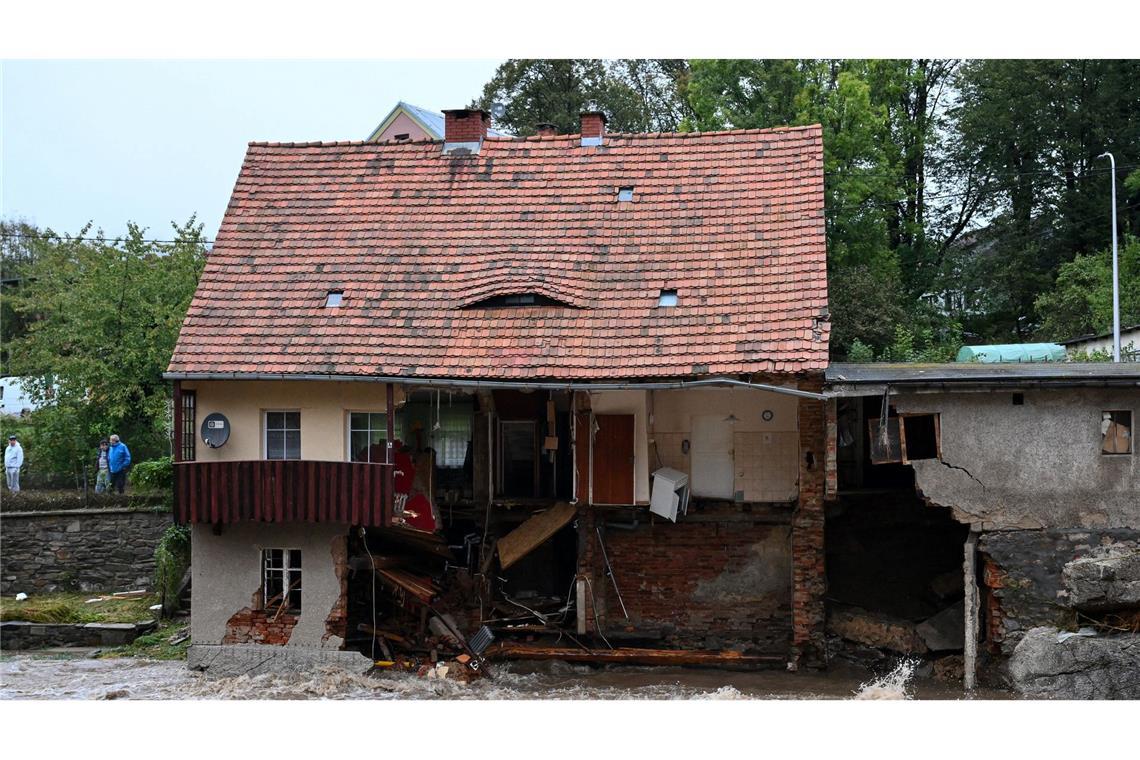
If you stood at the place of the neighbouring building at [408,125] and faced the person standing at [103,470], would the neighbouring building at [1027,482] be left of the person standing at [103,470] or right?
left

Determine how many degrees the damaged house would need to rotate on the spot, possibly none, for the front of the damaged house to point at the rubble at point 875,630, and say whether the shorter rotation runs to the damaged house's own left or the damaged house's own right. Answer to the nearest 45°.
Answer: approximately 90° to the damaged house's own left

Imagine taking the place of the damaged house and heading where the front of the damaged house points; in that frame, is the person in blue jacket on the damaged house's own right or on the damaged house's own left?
on the damaged house's own right

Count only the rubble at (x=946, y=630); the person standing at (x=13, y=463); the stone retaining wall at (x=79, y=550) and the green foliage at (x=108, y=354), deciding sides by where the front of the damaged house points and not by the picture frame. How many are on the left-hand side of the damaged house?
1

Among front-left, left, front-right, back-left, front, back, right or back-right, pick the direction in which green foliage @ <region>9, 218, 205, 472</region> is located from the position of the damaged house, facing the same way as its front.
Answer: back-right

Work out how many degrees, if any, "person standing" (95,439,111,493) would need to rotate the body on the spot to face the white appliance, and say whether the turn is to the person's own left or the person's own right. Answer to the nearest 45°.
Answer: approximately 45° to the person's own left

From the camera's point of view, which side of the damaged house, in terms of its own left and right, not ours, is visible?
front

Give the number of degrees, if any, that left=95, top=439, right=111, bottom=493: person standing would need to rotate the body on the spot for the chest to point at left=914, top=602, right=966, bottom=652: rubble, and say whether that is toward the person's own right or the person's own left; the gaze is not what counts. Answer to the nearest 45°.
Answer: approximately 45° to the person's own left

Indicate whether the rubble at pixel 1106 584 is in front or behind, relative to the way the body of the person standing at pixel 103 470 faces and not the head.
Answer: in front

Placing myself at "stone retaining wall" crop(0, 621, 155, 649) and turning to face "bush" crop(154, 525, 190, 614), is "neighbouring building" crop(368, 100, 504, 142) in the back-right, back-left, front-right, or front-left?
front-left

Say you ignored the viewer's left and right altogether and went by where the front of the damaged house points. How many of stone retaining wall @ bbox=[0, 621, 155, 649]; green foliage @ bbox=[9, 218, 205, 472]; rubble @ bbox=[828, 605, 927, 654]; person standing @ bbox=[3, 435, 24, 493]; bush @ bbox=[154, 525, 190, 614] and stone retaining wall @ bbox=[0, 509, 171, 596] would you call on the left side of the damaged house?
1
